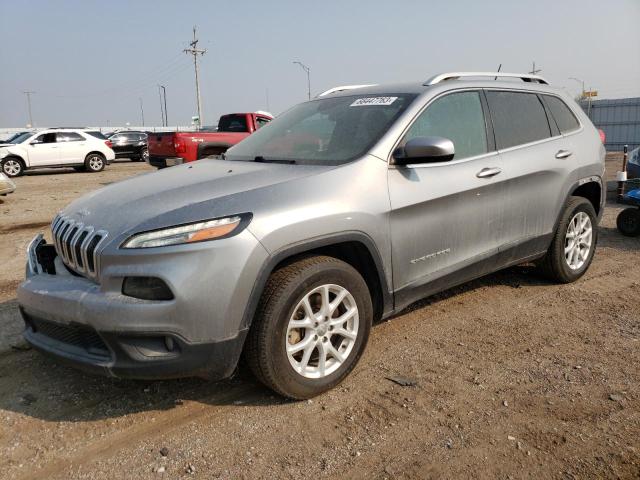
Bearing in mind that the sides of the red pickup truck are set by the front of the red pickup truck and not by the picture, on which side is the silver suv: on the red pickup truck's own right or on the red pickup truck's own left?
on the red pickup truck's own right

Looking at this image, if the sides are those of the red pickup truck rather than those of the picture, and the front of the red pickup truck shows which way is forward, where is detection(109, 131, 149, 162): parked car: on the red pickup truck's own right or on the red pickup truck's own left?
on the red pickup truck's own left

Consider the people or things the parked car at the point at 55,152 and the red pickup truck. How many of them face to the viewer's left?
1

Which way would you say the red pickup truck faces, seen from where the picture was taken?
facing away from the viewer and to the right of the viewer

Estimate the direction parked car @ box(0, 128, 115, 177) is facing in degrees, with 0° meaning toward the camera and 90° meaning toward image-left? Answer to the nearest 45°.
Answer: approximately 90°

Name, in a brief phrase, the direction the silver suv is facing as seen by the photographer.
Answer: facing the viewer and to the left of the viewer

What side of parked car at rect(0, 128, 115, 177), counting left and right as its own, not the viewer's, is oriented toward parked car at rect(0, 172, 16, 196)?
left

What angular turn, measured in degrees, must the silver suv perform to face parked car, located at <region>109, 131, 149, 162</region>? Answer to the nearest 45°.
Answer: approximately 135° to its right

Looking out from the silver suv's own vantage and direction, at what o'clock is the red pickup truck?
The red pickup truck is roughly at 4 o'clock from the silver suv.

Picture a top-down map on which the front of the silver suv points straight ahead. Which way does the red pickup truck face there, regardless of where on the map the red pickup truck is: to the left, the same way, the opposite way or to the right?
the opposite way

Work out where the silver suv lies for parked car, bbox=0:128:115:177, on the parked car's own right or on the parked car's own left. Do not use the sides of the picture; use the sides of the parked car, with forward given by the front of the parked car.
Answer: on the parked car's own left
